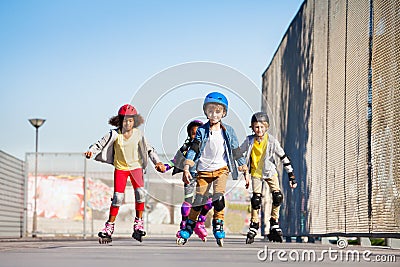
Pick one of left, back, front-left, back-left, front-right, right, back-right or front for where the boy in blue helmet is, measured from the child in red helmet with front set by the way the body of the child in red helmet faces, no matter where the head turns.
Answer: front-left

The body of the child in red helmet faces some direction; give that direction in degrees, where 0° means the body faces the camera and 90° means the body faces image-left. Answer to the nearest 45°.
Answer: approximately 0°

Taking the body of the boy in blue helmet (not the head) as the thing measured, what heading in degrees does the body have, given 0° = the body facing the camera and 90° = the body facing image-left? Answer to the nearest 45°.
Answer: approximately 0°

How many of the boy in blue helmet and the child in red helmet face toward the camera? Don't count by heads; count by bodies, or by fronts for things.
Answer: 2

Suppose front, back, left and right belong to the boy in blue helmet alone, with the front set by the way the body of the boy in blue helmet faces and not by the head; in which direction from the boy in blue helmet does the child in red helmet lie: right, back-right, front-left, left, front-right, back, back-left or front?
back-right
